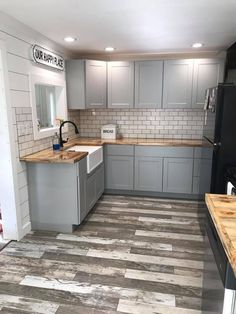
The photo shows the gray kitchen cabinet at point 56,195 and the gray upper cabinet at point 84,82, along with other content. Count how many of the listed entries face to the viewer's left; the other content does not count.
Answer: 0

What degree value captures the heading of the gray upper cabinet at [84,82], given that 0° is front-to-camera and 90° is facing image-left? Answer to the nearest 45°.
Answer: approximately 315°

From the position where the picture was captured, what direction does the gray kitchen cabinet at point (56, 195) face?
facing to the right of the viewer
